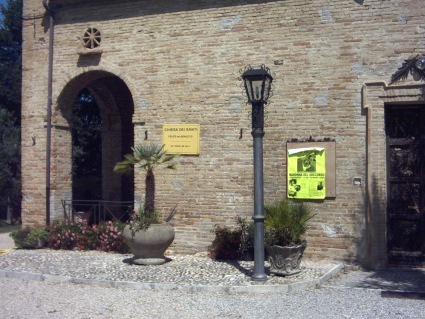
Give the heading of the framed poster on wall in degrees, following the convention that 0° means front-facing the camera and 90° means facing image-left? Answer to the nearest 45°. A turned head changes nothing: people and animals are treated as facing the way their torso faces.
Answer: approximately 0°

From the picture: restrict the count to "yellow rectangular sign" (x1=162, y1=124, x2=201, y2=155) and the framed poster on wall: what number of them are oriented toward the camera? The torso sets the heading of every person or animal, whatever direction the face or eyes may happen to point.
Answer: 2

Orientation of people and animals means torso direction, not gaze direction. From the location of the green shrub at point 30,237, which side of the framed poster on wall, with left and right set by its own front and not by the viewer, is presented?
right

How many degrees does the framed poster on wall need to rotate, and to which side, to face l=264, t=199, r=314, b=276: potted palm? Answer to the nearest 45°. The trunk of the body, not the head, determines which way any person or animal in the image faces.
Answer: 0° — it already faces it

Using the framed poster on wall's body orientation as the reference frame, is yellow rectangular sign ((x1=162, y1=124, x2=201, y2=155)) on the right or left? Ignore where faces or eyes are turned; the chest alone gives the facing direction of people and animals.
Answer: on its right

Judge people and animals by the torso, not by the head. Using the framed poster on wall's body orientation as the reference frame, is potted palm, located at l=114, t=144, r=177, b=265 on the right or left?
on its right

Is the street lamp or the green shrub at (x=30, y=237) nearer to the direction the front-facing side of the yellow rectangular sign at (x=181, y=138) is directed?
the street lamp
